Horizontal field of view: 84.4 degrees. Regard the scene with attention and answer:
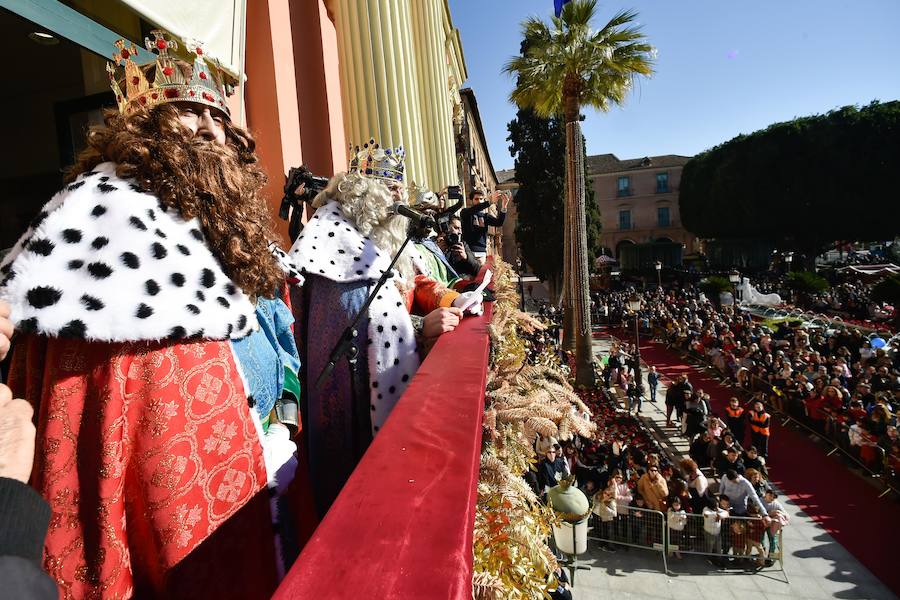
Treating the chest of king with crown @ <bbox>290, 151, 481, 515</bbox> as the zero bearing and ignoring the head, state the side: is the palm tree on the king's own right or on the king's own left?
on the king's own left

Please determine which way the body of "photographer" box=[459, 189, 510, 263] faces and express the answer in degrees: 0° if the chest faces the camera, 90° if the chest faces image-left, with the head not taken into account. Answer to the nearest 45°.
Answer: approximately 315°

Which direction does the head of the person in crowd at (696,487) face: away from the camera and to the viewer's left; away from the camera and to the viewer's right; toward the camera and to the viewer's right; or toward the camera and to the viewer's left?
toward the camera and to the viewer's left

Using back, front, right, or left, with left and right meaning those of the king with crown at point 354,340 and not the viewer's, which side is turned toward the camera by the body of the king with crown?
right

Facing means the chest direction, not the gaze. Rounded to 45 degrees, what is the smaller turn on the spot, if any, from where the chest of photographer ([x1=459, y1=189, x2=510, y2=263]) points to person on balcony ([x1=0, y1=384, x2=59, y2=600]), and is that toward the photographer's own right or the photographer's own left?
approximately 45° to the photographer's own right

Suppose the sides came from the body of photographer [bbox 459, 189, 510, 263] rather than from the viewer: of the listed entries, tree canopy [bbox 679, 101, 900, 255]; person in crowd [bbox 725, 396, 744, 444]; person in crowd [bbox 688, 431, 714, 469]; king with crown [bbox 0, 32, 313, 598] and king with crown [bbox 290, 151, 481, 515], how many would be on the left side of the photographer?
3

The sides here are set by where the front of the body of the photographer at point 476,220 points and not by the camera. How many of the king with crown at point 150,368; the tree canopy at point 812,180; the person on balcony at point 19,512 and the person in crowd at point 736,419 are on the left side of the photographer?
2

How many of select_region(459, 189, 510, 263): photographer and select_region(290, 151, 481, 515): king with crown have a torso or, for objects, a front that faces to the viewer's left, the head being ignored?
0

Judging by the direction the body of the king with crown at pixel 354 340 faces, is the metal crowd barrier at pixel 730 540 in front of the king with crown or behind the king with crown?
in front

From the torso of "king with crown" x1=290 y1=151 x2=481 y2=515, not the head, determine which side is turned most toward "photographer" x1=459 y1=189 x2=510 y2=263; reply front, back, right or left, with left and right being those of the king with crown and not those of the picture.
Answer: left

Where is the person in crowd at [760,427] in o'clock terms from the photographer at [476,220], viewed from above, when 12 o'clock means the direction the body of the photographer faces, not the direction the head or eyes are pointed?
The person in crowd is roughly at 9 o'clock from the photographer.

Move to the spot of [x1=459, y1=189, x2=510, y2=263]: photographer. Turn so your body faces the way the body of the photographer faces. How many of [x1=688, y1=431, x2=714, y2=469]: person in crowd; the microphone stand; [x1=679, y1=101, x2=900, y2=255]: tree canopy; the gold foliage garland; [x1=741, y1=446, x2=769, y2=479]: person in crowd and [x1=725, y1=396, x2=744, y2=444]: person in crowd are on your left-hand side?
4

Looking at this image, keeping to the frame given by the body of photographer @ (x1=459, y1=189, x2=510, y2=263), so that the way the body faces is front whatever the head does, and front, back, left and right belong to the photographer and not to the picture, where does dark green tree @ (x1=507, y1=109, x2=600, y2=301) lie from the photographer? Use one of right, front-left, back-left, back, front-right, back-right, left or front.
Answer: back-left
